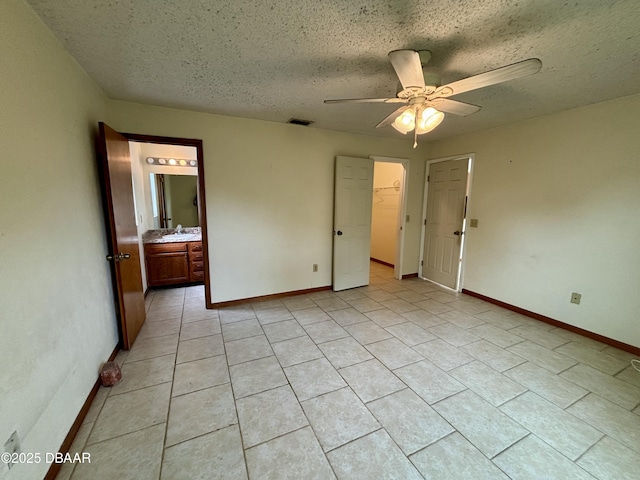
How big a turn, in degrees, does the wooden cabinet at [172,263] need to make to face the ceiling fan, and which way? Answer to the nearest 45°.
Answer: approximately 45° to its left

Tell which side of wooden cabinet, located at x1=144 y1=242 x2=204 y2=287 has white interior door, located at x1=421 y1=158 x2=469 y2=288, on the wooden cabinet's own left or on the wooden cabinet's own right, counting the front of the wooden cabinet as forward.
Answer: on the wooden cabinet's own left

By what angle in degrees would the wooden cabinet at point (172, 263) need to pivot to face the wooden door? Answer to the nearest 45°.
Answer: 0° — it already faces it

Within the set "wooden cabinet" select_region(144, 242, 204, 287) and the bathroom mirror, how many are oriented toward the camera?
2

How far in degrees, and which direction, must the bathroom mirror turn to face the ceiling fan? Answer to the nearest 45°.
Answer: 0° — it already faces it

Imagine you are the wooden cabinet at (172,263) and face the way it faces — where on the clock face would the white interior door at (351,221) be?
The white interior door is roughly at 10 o'clock from the wooden cabinet.

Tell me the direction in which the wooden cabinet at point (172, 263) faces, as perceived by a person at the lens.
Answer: facing the viewer
